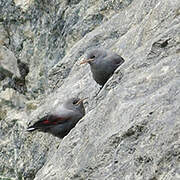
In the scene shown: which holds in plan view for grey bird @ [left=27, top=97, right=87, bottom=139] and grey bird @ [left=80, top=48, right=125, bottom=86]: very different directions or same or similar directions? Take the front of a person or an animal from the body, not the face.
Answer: very different directions

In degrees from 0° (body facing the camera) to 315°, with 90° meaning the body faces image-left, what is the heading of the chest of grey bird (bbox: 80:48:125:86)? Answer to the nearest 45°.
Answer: approximately 90°

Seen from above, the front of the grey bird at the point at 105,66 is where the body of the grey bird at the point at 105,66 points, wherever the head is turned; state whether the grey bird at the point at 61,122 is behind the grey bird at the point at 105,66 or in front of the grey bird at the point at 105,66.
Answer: in front

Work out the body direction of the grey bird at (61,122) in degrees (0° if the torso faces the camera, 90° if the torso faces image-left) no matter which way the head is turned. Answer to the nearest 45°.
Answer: approximately 270°

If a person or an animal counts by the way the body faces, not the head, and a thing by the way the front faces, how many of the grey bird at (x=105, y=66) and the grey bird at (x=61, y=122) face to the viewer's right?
1

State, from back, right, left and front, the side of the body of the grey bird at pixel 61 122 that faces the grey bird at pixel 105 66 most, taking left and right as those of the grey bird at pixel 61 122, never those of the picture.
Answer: front
